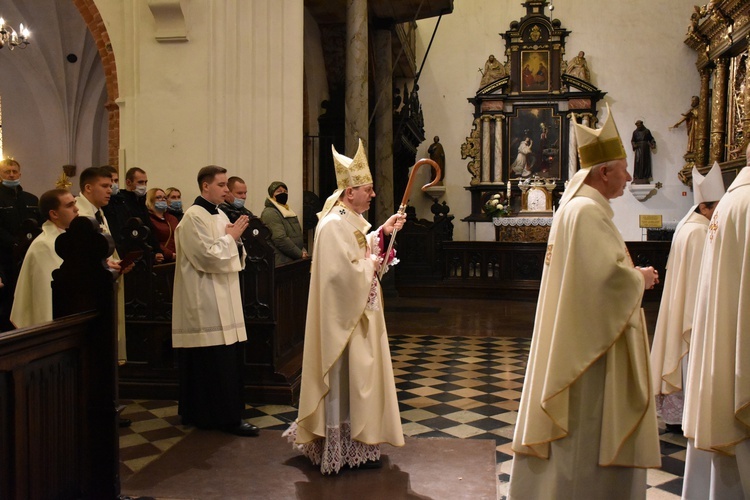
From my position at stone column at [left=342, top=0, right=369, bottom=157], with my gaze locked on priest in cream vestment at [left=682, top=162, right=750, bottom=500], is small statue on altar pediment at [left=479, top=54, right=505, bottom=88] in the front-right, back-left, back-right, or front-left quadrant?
back-left

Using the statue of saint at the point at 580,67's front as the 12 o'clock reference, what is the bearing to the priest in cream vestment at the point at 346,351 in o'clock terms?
The priest in cream vestment is roughly at 12 o'clock from the statue of saint.

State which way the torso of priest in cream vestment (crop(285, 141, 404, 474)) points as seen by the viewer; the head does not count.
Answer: to the viewer's right

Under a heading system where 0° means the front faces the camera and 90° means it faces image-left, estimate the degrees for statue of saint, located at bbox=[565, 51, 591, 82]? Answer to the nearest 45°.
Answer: approximately 0°

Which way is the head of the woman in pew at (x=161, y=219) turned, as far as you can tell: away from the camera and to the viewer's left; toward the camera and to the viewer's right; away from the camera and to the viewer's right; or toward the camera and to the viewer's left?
toward the camera and to the viewer's right

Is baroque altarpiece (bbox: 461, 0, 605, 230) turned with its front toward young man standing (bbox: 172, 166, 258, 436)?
yes

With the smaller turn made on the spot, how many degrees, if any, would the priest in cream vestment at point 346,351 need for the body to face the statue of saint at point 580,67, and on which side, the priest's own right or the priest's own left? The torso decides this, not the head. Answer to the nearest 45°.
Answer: approximately 45° to the priest's own left

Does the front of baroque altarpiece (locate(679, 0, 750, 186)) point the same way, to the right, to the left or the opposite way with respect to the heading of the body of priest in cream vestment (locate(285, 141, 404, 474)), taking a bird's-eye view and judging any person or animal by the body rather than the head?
the opposite way
